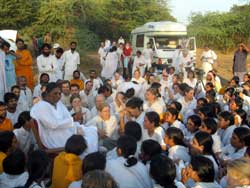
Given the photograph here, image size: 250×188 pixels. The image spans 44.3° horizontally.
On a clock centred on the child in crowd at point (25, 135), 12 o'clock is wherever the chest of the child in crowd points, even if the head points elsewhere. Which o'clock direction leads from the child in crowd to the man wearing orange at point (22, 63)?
The man wearing orange is roughly at 9 o'clock from the child in crowd.

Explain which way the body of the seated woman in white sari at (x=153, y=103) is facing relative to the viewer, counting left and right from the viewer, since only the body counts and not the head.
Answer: facing to the left of the viewer

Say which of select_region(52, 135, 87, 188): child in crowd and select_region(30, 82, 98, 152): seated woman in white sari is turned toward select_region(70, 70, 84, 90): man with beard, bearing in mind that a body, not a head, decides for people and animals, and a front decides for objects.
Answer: the child in crowd

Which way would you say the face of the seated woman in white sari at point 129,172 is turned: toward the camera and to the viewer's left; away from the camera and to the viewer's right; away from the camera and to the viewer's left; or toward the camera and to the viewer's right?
away from the camera and to the viewer's left

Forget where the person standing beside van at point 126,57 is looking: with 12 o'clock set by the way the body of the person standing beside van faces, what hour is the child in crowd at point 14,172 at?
The child in crowd is roughly at 12 o'clock from the person standing beside van.

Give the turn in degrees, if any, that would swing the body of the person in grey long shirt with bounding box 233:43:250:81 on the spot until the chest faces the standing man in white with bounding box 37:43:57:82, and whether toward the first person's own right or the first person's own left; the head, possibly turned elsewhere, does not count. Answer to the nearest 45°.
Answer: approximately 45° to the first person's own right

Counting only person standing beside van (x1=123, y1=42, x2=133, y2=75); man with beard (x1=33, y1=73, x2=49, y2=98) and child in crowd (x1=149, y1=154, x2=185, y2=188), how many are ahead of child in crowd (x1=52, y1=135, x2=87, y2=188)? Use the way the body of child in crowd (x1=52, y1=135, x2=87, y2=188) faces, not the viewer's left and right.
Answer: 2

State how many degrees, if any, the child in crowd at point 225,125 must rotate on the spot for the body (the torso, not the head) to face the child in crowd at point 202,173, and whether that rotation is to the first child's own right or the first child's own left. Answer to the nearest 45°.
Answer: approximately 90° to the first child's own left

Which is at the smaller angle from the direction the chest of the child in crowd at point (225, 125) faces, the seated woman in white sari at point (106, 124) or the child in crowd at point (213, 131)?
the seated woman in white sari

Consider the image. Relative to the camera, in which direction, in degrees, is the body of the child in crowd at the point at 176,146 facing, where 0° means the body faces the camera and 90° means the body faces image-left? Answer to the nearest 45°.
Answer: approximately 90°
